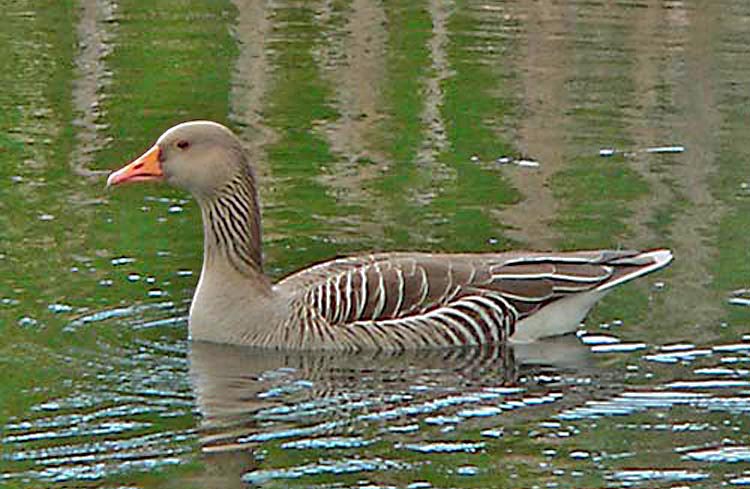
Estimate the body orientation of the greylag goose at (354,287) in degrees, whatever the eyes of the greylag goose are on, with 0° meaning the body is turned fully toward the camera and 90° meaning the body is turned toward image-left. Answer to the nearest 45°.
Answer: approximately 90°
